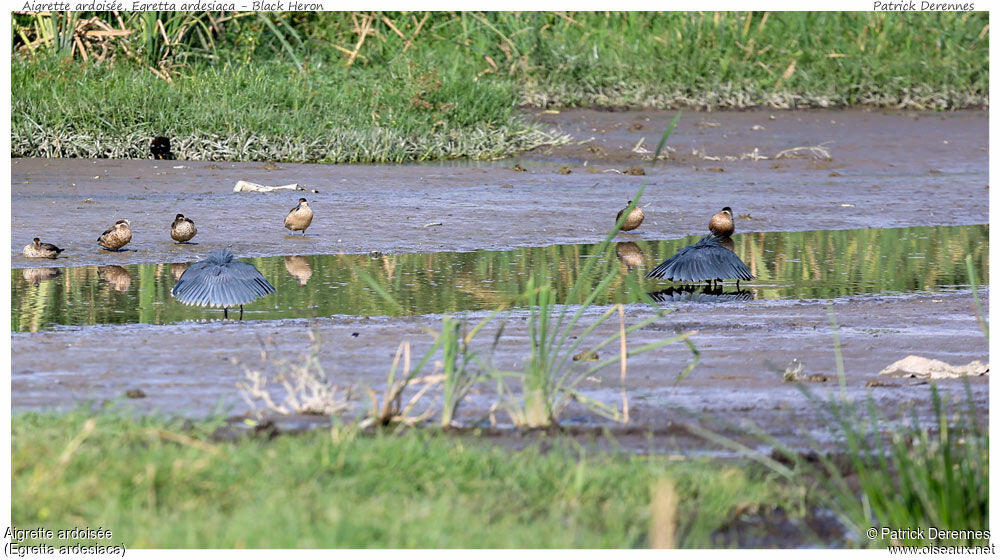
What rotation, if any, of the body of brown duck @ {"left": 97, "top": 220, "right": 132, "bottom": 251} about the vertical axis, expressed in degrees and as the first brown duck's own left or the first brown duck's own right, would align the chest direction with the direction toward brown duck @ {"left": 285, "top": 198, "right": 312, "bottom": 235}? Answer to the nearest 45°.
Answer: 0° — it already faces it

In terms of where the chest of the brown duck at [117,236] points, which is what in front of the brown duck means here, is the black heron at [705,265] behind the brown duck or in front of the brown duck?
in front

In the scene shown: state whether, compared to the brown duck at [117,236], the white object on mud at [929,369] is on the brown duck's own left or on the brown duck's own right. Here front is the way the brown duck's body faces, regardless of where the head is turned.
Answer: on the brown duck's own right

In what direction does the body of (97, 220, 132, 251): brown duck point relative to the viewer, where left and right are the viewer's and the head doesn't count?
facing to the right of the viewer

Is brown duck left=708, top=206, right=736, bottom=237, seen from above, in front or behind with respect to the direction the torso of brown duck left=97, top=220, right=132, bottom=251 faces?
in front

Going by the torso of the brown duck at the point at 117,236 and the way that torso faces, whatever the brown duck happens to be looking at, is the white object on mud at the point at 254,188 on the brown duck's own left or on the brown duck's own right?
on the brown duck's own left

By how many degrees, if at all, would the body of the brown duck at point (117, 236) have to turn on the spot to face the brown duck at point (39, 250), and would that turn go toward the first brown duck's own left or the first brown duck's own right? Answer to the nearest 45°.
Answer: approximately 180°

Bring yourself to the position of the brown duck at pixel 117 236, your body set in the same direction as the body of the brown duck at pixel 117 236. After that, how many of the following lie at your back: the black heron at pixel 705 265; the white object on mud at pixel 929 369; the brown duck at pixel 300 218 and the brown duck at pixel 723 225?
0

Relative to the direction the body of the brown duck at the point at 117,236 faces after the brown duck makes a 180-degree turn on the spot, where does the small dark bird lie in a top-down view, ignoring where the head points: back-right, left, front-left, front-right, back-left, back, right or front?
right

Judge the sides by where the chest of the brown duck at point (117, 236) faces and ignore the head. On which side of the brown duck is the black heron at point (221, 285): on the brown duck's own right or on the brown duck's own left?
on the brown duck's own right
